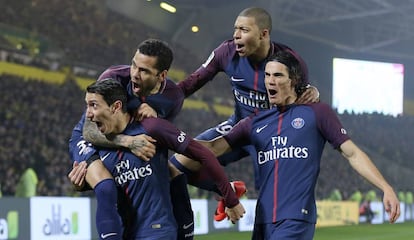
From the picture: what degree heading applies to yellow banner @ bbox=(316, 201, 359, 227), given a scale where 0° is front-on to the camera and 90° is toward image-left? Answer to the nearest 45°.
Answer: approximately 0°
